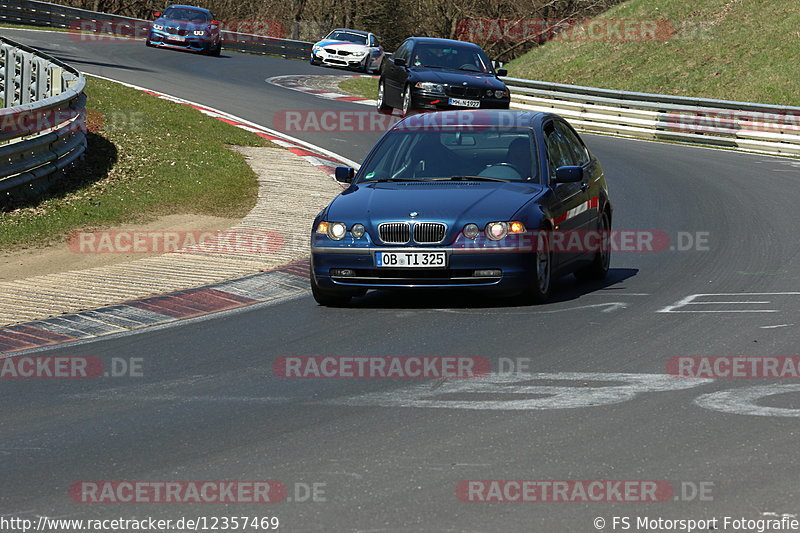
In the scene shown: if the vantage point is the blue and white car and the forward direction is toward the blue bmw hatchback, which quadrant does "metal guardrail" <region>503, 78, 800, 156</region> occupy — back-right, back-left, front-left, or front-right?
front-left

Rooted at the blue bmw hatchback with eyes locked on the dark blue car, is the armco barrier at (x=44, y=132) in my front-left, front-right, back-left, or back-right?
front-left

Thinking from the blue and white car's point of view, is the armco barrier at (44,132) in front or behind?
in front

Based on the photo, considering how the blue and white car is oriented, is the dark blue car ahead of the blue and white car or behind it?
ahead

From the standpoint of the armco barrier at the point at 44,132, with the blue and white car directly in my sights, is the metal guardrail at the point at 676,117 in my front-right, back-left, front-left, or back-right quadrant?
front-right

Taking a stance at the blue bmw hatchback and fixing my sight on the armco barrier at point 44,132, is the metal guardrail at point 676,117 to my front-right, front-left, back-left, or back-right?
front-right

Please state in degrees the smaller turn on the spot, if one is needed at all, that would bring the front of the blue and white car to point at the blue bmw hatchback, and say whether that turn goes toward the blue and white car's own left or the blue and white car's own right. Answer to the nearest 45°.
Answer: approximately 45° to the blue and white car's own left
